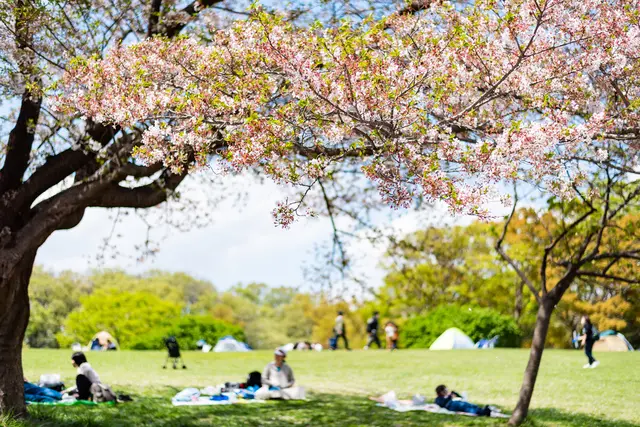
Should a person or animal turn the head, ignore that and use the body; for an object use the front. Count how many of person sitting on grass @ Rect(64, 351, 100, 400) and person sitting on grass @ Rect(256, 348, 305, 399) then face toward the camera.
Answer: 1

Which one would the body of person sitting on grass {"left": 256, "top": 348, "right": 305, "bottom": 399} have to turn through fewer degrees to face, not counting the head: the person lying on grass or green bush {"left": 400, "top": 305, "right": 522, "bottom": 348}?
the person lying on grass

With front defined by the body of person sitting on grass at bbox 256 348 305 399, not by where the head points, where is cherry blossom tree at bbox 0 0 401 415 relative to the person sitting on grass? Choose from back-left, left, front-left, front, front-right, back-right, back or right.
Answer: front-right

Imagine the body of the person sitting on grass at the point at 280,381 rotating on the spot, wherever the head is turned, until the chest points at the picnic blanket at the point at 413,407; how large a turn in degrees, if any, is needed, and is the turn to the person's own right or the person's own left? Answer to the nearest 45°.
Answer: approximately 45° to the person's own left

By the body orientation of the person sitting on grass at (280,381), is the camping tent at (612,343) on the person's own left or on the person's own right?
on the person's own left

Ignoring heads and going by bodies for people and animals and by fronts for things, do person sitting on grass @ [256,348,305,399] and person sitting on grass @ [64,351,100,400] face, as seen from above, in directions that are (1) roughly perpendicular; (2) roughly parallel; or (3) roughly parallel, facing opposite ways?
roughly perpendicular
